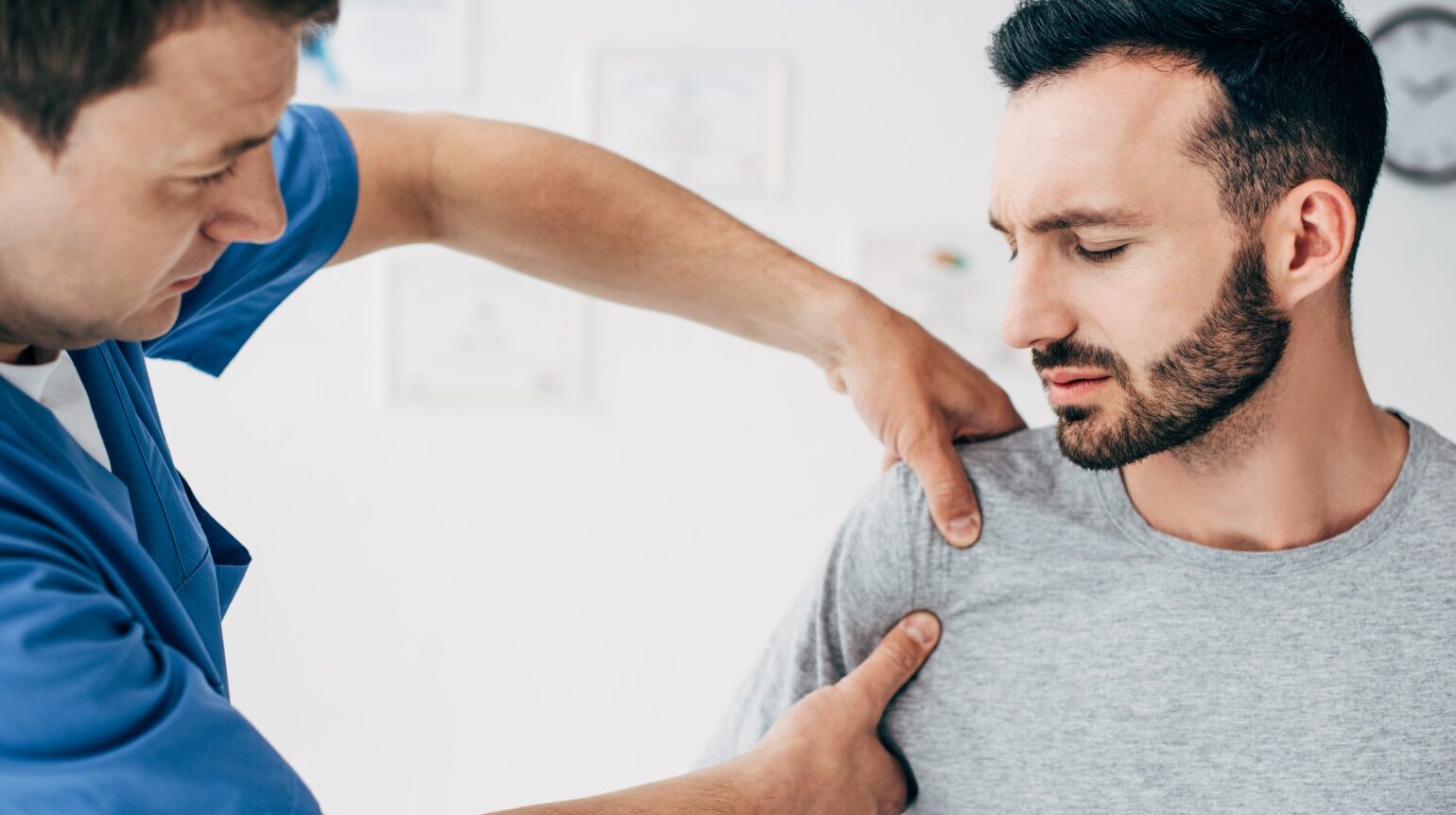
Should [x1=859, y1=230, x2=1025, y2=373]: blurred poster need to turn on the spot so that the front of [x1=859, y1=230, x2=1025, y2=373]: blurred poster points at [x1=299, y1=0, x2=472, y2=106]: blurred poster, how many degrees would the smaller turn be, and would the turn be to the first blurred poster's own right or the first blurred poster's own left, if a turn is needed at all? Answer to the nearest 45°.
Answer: approximately 90° to the first blurred poster's own right

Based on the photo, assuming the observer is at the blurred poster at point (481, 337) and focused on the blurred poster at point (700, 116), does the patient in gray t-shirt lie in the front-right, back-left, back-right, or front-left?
front-right

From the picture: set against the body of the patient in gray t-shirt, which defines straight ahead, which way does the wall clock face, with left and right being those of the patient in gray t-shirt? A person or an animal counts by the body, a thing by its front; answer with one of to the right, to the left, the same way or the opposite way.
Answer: the same way

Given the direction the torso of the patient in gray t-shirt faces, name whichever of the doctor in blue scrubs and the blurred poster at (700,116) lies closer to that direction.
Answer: the doctor in blue scrubs

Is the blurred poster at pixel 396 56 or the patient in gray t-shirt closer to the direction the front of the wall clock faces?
the patient in gray t-shirt

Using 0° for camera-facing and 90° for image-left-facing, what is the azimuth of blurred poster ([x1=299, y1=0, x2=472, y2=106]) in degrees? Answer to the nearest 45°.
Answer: approximately 0°

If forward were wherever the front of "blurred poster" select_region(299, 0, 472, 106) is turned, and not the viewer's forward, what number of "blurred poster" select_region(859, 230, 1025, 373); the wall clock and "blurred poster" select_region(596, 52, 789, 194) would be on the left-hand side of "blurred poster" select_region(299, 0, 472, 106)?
3

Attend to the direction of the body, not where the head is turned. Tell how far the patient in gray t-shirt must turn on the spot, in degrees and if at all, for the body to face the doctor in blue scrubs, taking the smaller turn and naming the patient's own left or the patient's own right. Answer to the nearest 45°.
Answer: approximately 45° to the patient's own right

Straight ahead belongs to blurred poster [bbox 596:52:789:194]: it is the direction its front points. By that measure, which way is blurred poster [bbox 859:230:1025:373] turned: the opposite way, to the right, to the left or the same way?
the same way

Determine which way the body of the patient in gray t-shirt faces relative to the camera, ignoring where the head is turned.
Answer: toward the camera

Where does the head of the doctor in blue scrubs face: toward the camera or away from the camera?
toward the camera

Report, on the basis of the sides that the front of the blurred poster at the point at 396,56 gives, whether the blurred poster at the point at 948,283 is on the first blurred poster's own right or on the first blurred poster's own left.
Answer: on the first blurred poster's own left

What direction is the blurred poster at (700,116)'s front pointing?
toward the camera

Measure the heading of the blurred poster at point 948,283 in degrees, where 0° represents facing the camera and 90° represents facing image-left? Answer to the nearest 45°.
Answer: approximately 0°

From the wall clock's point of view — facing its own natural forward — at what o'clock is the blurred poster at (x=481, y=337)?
The blurred poster is roughly at 2 o'clock from the wall clock.

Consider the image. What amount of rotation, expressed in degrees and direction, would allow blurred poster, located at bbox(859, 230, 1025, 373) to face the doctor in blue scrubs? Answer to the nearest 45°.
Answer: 0° — it already faces them

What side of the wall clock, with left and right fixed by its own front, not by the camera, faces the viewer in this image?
front

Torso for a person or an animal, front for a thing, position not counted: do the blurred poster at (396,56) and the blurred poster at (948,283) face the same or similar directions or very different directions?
same or similar directions
